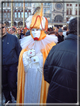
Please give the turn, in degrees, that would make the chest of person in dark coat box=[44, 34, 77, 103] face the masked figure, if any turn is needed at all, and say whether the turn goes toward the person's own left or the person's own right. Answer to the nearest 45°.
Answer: approximately 45° to the person's own left

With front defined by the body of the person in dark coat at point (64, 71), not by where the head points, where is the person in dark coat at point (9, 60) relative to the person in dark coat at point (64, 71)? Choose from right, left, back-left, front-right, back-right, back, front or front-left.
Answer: front-left

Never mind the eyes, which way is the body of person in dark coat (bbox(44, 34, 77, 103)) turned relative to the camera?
away from the camera
